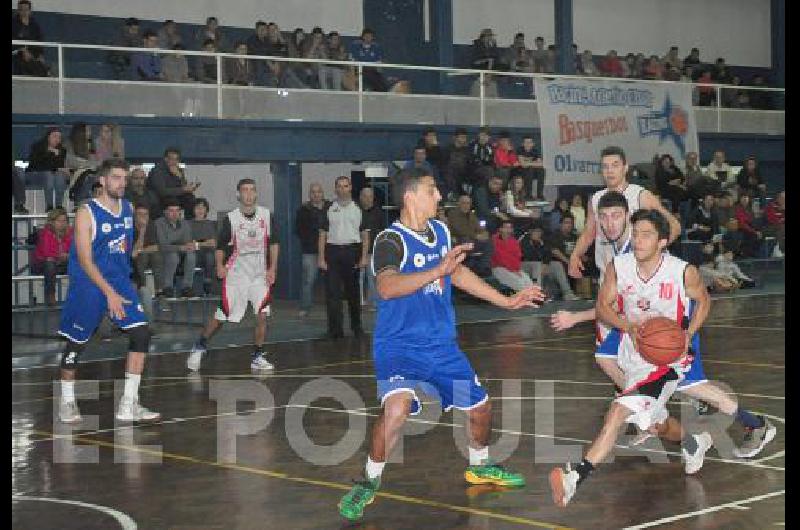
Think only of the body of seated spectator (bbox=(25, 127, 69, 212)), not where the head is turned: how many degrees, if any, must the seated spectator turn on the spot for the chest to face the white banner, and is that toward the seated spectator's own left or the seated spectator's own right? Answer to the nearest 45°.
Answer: approximately 45° to the seated spectator's own left

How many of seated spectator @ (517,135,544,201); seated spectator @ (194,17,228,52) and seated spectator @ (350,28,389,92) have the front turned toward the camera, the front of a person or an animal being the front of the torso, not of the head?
3

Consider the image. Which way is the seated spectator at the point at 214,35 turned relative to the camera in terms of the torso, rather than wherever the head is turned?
toward the camera

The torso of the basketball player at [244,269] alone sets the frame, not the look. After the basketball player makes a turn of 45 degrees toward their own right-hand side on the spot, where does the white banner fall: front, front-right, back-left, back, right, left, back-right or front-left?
back

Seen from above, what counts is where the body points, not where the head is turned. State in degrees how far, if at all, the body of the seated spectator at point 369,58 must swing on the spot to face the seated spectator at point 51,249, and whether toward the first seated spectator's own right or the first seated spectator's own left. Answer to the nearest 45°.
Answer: approximately 45° to the first seated spectator's own right

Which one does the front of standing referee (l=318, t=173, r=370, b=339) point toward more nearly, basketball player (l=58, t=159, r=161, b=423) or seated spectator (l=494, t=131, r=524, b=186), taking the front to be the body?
the basketball player

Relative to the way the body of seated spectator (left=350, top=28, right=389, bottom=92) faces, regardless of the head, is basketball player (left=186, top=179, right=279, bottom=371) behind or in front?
in front

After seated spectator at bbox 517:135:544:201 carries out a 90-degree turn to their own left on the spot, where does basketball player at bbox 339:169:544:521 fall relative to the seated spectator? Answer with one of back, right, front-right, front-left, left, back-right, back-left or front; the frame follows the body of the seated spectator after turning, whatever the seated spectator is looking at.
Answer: right

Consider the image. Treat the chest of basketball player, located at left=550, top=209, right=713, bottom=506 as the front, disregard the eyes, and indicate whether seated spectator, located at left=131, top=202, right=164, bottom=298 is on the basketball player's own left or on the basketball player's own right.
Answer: on the basketball player's own right

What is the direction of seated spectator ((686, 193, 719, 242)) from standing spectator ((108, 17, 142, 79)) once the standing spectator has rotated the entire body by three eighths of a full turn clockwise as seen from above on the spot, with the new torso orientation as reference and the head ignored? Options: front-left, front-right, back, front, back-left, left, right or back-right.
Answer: back

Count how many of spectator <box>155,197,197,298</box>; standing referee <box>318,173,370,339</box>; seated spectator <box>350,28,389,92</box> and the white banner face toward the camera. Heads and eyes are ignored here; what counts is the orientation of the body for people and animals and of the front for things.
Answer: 4

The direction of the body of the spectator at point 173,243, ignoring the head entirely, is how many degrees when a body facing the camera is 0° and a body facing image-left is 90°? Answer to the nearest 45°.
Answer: approximately 0°

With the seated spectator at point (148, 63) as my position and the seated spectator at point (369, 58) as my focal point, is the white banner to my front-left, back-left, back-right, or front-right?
front-right

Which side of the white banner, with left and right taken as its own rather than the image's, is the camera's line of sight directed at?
front

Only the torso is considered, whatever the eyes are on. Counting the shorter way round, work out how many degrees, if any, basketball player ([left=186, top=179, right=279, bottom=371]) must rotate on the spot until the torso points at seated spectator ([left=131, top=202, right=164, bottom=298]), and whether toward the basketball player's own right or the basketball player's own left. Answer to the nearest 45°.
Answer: approximately 135° to the basketball player's own right
